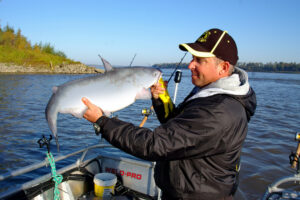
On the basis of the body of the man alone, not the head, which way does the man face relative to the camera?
to the viewer's left
